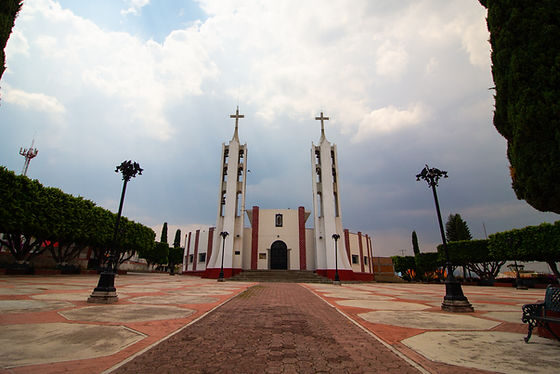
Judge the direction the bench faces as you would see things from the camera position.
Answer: facing the viewer and to the left of the viewer

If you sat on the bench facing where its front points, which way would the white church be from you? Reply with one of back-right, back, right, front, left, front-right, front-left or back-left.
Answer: right

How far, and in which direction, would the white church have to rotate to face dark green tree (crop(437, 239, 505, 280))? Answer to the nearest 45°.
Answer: approximately 90° to its left

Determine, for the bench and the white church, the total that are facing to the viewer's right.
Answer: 0

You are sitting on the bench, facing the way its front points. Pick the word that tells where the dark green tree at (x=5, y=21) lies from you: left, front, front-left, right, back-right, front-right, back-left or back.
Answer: front

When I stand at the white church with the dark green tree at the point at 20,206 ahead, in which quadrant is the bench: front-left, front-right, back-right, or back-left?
front-left

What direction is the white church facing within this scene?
toward the camera

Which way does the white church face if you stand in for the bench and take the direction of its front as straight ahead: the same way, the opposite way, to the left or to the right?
to the left

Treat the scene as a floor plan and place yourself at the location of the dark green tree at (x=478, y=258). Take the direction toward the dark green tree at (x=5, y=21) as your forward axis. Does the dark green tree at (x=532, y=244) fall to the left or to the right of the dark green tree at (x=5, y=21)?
left

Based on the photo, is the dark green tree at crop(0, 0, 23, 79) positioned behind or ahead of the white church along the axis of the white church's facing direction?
ahead

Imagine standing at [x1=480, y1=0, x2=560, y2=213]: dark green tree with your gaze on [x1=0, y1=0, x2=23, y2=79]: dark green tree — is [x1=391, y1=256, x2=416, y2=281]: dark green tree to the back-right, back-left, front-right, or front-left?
back-right

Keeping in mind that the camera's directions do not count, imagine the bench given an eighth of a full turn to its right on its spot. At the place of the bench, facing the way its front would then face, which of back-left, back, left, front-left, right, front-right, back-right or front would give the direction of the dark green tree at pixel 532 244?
right

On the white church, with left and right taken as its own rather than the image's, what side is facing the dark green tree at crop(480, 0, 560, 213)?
front
